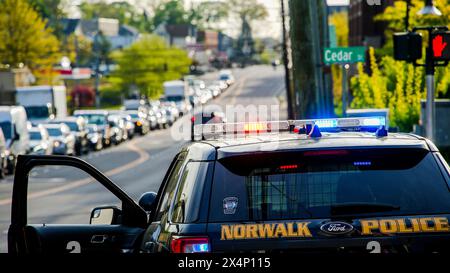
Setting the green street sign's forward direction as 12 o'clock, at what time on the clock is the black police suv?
The black police suv is roughly at 12 o'clock from the green street sign.

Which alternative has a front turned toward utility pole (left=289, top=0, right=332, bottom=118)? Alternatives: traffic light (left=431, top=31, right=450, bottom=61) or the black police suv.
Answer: the black police suv

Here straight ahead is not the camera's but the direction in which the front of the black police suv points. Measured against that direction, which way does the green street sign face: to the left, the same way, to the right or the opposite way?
the opposite way

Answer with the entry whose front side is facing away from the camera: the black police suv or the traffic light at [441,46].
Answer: the black police suv

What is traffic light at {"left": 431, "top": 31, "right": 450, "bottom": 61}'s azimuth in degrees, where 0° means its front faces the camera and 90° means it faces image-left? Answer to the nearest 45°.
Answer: approximately 0°

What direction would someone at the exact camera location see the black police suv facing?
facing away from the viewer

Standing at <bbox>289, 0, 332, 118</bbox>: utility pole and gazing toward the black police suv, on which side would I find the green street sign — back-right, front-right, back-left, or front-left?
back-left

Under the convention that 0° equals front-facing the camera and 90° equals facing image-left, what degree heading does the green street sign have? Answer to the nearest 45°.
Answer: approximately 0°

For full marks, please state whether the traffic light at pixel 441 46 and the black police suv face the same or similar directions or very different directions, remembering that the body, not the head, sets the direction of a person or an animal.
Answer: very different directions
